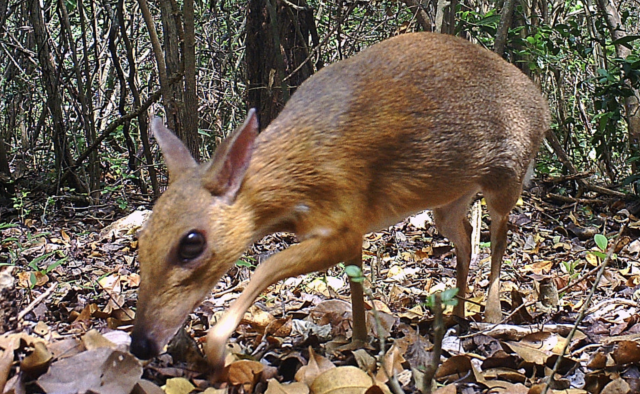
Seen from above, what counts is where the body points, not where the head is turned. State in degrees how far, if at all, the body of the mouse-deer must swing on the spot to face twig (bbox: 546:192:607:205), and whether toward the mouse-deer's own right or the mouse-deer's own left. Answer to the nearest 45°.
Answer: approximately 135° to the mouse-deer's own right

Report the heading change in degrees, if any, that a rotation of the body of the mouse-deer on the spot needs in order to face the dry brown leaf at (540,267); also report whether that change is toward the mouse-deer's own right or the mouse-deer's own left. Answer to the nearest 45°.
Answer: approximately 135° to the mouse-deer's own right

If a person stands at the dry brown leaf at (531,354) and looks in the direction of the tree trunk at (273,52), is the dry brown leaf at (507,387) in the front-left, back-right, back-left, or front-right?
back-left

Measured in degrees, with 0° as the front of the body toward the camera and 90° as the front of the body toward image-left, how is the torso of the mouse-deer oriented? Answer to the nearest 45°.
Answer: approximately 90°

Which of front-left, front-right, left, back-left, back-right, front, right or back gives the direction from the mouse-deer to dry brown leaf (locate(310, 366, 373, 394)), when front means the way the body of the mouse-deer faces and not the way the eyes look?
left

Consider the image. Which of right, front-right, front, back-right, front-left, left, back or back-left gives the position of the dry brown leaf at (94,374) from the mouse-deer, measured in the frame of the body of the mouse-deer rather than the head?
front-left

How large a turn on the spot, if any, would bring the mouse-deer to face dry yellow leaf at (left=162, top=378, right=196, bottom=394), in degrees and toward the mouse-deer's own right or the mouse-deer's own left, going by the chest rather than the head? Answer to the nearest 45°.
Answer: approximately 45° to the mouse-deer's own left

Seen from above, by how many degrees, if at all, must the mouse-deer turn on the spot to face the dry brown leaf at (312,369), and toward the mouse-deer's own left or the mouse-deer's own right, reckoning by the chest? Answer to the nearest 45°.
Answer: approximately 90° to the mouse-deer's own left

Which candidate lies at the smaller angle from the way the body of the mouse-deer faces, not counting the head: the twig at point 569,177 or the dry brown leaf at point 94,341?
the dry brown leaf

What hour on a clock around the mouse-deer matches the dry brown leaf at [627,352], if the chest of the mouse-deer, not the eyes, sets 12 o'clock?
The dry brown leaf is roughly at 7 o'clock from the mouse-deer.
